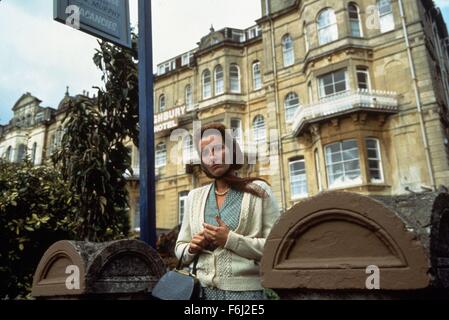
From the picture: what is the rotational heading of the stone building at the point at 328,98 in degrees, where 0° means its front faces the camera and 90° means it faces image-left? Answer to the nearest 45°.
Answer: approximately 45°

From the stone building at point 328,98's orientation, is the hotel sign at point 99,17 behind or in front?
in front

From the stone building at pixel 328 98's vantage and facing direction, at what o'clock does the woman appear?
The woman is roughly at 11 o'clock from the stone building.

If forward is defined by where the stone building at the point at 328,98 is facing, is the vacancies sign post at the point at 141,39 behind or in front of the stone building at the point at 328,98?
in front
